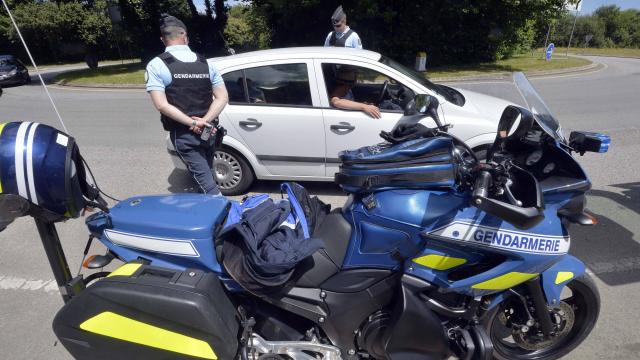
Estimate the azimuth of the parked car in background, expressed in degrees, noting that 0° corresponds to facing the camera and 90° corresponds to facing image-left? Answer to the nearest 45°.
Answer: approximately 270°

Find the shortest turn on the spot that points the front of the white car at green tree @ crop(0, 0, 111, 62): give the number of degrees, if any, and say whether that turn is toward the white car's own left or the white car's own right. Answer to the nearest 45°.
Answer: approximately 135° to the white car's own left

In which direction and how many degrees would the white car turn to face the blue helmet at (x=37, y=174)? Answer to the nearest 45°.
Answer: approximately 90° to its right

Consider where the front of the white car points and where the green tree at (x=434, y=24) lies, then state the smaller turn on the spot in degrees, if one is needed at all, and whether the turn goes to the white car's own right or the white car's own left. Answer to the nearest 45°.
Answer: approximately 90° to the white car's own left

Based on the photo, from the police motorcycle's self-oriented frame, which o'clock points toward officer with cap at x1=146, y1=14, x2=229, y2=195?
The officer with cap is roughly at 8 o'clock from the police motorcycle.

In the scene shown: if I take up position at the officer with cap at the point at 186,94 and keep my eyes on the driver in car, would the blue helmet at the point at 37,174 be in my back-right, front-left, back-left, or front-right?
back-right

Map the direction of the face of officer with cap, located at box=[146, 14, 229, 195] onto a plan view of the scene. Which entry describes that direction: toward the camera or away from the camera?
away from the camera

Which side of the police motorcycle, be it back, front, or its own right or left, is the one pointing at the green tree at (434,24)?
left

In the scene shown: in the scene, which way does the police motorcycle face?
to the viewer's right

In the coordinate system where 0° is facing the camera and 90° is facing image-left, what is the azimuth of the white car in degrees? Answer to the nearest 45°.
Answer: approximately 270°

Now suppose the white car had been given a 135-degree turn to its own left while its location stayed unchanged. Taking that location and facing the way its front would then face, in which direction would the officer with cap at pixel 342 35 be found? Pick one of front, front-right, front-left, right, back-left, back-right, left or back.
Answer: front-right
